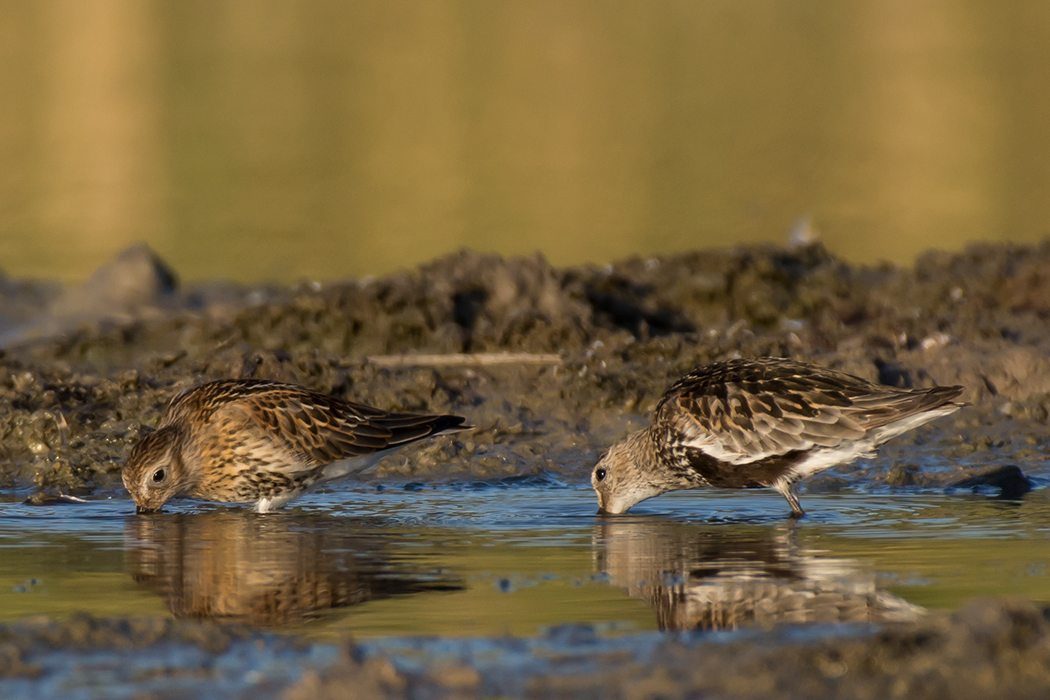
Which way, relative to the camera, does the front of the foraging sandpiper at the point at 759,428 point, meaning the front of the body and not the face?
to the viewer's left

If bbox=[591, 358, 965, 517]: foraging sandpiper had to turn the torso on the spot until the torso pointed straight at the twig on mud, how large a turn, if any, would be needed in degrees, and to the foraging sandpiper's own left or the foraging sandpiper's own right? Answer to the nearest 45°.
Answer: approximately 45° to the foraging sandpiper's own right

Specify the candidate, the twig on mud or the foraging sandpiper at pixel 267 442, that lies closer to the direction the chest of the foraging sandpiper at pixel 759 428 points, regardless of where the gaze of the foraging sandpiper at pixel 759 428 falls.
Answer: the foraging sandpiper

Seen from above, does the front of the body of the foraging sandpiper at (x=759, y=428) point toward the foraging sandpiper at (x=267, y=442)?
yes

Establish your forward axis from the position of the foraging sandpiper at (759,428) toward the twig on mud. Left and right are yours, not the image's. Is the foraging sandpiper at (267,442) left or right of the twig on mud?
left

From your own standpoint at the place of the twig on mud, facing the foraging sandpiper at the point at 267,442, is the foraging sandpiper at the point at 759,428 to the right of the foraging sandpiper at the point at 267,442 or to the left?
left
